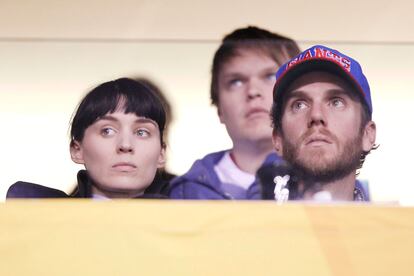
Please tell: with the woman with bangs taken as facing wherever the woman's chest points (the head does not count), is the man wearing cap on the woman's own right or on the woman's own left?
on the woman's own left

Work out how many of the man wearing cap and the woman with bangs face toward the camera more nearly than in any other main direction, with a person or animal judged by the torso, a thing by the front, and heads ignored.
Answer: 2

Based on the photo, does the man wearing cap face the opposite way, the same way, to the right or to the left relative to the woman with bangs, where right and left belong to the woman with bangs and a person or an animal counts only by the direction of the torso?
the same way

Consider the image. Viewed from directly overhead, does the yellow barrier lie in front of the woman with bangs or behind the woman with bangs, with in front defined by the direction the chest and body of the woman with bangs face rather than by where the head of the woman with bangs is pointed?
in front

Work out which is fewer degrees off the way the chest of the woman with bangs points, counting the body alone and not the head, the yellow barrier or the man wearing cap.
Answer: the yellow barrier

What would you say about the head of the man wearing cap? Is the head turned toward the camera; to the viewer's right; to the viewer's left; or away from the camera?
toward the camera

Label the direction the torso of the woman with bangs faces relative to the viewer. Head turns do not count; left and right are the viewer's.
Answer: facing the viewer

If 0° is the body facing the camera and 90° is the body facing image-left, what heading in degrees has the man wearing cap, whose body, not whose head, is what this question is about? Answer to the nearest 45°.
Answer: approximately 0°

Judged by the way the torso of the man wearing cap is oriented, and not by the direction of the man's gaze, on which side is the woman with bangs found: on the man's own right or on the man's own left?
on the man's own right

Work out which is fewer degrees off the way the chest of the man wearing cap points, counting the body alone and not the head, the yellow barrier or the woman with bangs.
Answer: the yellow barrier
